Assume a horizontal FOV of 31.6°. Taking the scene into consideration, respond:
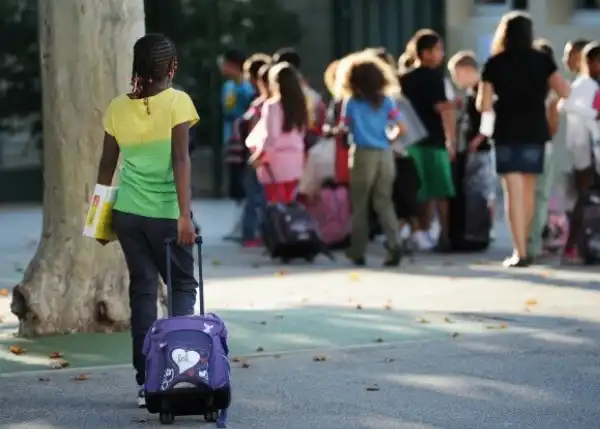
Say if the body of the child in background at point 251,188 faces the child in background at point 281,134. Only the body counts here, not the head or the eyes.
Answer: no

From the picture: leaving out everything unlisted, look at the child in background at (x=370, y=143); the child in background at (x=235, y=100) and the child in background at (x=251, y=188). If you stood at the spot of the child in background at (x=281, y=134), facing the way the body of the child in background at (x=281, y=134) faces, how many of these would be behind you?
1

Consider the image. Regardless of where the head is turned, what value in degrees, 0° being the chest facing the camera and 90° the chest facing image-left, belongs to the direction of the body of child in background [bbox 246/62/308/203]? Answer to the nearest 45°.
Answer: approximately 135°

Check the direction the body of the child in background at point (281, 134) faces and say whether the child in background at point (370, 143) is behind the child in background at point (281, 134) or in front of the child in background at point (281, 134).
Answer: behind

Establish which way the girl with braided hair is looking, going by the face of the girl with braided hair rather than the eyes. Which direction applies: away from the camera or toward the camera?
away from the camera

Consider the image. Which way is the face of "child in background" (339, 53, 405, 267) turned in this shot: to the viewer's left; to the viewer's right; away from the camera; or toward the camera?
away from the camera

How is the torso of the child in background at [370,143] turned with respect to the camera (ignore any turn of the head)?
away from the camera

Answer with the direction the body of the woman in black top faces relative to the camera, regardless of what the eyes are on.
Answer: away from the camera

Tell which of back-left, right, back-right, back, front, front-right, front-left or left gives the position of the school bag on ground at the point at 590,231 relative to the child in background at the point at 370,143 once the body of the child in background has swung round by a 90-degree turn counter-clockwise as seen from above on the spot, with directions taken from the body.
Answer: back

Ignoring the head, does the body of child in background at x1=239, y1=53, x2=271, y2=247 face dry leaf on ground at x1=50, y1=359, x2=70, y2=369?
no

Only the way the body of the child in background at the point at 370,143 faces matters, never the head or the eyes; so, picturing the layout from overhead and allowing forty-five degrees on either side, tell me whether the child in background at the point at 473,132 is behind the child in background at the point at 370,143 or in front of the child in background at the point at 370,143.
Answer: in front
